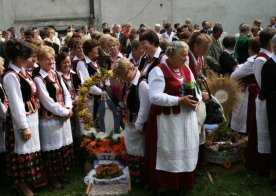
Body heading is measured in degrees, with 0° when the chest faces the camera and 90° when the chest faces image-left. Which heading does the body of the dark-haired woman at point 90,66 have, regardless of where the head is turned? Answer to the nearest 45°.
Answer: approximately 315°

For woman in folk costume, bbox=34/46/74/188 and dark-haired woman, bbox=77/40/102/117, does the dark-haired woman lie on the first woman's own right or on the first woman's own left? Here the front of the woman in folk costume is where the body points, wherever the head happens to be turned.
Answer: on the first woman's own left

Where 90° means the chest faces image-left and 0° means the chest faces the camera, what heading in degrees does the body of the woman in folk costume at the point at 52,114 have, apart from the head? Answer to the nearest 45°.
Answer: approximately 315°
